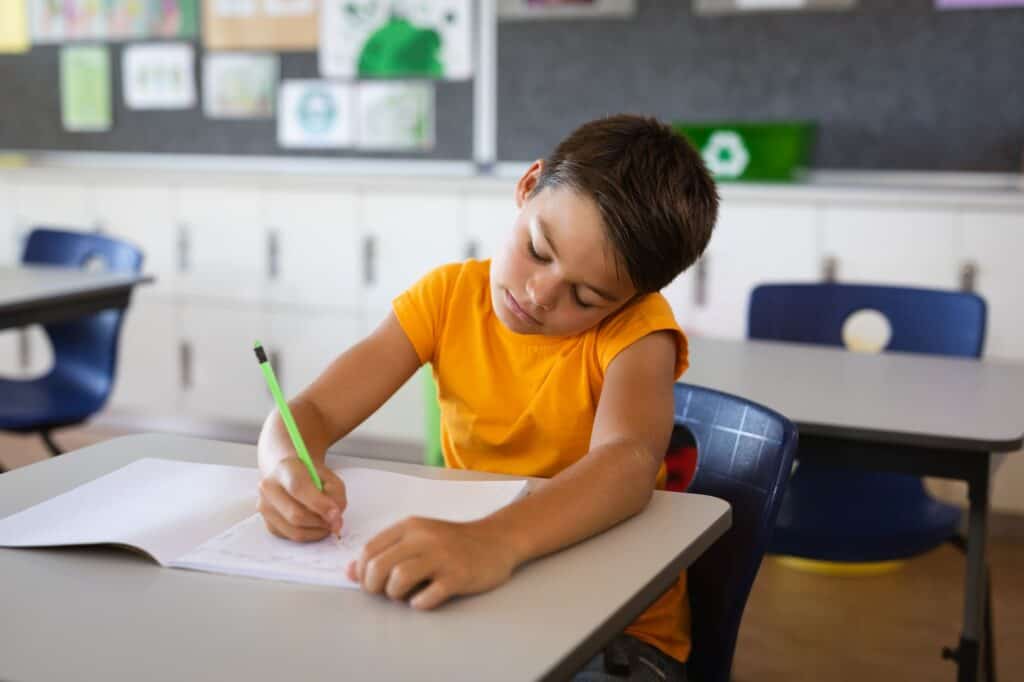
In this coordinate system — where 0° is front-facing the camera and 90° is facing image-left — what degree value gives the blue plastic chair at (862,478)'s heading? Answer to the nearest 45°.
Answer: approximately 0°

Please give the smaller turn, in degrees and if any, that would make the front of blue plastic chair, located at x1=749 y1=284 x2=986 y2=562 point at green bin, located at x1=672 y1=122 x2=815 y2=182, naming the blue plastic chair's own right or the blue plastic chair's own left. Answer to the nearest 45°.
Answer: approximately 180°

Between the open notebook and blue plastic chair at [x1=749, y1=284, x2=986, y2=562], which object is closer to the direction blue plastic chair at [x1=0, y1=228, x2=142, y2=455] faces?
the open notebook

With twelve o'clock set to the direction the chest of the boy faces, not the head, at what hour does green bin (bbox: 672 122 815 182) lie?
The green bin is roughly at 5 o'clock from the boy.

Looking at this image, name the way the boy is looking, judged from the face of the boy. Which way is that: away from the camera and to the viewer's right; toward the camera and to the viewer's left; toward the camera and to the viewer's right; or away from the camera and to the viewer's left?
toward the camera and to the viewer's left

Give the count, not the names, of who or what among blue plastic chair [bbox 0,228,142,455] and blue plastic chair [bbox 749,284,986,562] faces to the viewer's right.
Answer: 0

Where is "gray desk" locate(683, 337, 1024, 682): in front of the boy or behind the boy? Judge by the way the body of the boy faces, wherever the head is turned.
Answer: behind

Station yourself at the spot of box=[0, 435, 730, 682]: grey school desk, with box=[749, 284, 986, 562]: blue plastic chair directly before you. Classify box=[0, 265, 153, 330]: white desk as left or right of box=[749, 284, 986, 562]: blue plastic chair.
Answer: left

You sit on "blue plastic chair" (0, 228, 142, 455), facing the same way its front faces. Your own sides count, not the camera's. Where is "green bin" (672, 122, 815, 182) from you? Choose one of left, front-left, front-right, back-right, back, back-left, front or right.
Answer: back-left
